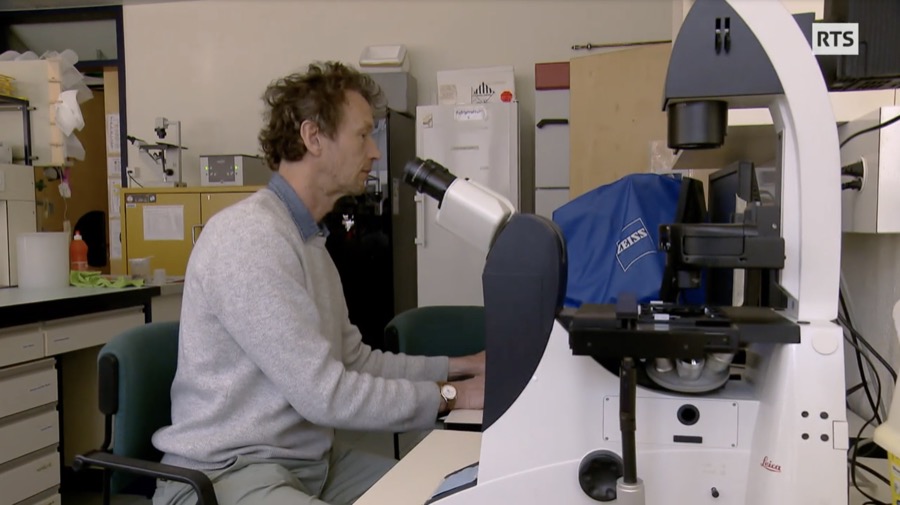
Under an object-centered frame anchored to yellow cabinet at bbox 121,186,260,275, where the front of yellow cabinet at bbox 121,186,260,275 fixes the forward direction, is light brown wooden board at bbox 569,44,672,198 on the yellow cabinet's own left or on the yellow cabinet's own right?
on the yellow cabinet's own left

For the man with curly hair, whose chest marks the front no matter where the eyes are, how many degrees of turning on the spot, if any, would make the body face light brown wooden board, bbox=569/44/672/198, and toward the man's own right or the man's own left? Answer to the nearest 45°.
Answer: approximately 45° to the man's own left

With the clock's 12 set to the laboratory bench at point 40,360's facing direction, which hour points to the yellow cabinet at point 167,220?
The yellow cabinet is roughly at 8 o'clock from the laboratory bench.

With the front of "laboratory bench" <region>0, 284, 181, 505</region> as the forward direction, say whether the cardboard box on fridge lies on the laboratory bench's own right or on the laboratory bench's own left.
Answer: on the laboratory bench's own left

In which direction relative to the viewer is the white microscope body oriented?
to the viewer's left

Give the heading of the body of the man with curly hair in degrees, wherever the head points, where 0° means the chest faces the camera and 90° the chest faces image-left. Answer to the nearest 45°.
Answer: approximately 270°

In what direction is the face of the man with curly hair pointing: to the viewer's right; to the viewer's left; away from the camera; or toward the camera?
to the viewer's right

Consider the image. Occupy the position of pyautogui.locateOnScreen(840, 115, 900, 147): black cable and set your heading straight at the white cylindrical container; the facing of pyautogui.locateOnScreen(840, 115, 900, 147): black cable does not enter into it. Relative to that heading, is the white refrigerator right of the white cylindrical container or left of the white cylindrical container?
right

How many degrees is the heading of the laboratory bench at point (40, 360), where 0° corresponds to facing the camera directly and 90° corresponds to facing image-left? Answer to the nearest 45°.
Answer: approximately 315°

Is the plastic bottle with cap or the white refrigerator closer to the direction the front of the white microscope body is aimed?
the plastic bottle with cap

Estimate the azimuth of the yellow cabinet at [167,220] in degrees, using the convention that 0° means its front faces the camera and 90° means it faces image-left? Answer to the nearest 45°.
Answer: approximately 0°
